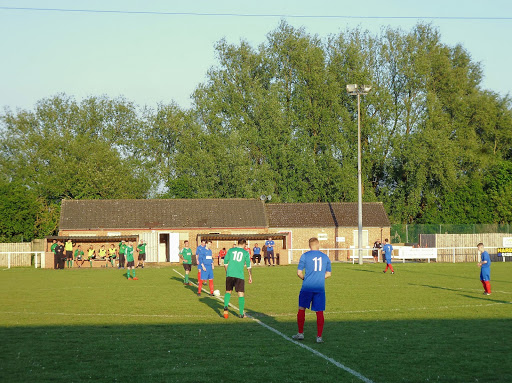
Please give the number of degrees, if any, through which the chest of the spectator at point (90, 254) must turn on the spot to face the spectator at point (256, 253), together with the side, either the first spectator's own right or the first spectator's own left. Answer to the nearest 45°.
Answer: approximately 90° to the first spectator's own left

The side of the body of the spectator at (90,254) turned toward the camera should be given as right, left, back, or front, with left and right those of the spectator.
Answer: front

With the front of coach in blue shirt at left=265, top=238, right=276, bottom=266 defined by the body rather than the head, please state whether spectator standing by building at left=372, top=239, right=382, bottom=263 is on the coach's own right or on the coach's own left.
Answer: on the coach's own left

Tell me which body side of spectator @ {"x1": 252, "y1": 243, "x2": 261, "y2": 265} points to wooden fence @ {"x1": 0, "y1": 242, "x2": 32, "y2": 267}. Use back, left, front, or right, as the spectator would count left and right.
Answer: right

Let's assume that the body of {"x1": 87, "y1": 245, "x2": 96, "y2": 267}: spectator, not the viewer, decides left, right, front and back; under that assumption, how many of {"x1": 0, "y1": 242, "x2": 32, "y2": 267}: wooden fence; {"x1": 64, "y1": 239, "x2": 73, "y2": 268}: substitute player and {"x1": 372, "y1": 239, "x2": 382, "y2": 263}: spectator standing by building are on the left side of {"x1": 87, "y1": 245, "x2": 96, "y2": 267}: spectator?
1

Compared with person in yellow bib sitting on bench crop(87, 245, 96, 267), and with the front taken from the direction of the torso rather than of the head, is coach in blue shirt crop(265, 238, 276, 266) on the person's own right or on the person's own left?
on the person's own left

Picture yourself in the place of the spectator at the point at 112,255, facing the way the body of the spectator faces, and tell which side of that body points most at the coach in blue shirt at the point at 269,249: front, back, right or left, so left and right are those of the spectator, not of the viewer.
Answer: left

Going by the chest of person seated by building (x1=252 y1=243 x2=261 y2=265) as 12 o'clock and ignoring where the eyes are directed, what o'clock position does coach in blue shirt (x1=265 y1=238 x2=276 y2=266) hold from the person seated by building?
The coach in blue shirt is roughly at 9 o'clock from the person seated by building.

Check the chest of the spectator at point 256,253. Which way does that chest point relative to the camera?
toward the camera

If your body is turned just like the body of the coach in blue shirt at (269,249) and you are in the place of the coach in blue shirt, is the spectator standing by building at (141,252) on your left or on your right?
on your right

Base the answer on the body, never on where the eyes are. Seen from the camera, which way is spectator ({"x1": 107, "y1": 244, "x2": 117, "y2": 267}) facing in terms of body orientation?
toward the camera
